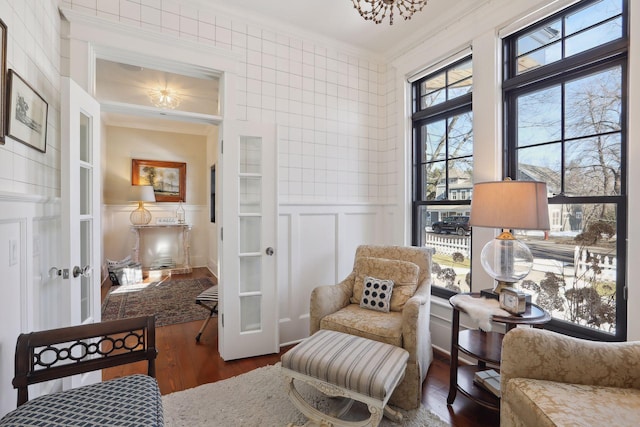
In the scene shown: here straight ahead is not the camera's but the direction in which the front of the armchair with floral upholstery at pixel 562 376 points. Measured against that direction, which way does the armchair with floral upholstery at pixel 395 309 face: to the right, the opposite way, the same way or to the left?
to the left

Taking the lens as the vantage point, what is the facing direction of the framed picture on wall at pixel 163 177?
facing the viewer

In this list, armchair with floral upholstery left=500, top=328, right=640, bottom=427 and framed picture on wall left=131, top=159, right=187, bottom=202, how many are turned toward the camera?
1

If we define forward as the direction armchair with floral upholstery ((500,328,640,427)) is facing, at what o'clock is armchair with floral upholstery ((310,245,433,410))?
armchair with floral upholstery ((310,245,433,410)) is roughly at 1 o'clock from armchair with floral upholstery ((500,328,640,427)).

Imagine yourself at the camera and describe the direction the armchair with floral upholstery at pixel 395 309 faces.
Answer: facing the viewer and to the left of the viewer

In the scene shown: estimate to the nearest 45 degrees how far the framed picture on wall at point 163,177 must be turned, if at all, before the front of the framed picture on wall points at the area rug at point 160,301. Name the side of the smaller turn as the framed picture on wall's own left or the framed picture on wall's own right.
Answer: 0° — it already faces it

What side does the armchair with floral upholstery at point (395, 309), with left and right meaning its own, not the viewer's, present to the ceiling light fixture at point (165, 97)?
right

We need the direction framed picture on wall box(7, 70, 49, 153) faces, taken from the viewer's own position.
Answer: facing the viewer and to the right of the viewer

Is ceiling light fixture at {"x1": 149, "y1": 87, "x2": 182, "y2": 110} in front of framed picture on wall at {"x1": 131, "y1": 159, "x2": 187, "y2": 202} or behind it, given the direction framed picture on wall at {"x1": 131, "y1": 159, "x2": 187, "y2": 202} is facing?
in front

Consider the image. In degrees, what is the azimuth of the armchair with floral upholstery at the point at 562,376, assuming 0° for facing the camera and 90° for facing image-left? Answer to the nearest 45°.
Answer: approximately 90°

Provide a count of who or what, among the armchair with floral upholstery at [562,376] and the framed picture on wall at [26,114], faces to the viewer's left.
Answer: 1

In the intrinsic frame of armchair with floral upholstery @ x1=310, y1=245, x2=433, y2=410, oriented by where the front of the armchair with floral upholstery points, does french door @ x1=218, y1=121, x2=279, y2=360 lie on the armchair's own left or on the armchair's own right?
on the armchair's own right

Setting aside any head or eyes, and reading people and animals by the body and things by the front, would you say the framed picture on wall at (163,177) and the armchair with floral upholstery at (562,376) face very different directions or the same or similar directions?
very different directions

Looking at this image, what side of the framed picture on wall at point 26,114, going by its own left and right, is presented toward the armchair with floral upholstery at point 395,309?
front
